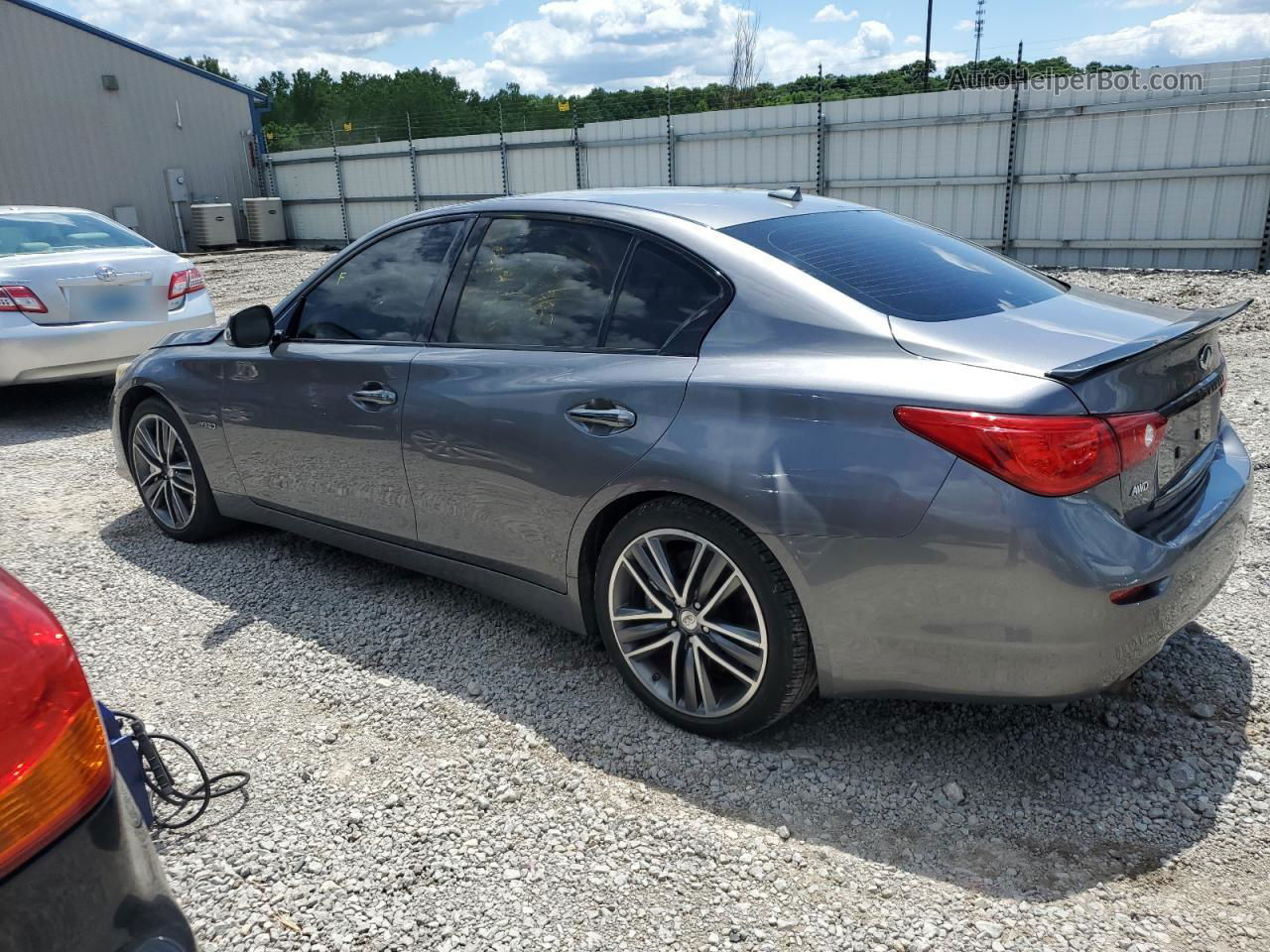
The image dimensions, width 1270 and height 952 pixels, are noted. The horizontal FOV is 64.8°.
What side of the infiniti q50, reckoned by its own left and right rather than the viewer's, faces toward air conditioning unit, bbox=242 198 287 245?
front

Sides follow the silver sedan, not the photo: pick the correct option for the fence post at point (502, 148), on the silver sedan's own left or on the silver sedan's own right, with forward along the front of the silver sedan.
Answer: on the silver sedan's own right

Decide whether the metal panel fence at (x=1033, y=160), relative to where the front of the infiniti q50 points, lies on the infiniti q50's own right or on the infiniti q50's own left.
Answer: on the infiniti q50's own right

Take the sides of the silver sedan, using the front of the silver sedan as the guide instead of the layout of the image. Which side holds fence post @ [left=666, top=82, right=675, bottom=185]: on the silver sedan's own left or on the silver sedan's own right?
on the silver sedan's own right

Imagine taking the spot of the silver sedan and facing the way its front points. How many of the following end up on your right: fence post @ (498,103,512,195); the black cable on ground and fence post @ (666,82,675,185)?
2

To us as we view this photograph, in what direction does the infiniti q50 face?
facing away from the viewer and to the left of the viewer

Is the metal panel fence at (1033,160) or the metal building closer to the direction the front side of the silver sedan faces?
the metal building

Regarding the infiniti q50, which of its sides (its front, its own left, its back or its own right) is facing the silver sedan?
front

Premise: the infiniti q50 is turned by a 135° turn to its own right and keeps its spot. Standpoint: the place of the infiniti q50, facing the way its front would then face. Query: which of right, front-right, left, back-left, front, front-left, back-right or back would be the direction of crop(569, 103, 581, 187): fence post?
left

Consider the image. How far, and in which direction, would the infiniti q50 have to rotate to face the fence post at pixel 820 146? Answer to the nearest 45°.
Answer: approximately 45° to its right

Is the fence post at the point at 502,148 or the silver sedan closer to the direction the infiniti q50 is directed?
the silver sedan

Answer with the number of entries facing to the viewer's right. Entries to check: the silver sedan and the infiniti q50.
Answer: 0

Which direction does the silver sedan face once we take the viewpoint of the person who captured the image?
facing away from the viewer and to the left of the viewer

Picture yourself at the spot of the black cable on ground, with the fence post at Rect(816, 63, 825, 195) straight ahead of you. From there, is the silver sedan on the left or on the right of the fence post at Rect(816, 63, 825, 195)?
left

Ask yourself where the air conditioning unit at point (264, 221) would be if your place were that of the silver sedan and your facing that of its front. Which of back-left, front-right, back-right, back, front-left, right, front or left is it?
front-right

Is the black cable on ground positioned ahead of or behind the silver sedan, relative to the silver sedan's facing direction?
behind

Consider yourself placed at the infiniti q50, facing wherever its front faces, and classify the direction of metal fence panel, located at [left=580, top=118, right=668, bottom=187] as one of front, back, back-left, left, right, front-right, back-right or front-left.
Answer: front-right
